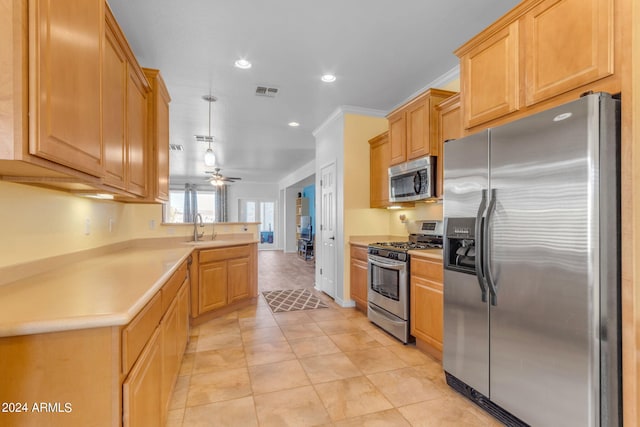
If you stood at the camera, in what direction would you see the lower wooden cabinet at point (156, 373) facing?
facing to the right of the viewer

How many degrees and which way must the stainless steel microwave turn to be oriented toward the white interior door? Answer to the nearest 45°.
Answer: approximately 90° to its right

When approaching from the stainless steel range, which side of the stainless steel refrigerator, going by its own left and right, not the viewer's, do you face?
right

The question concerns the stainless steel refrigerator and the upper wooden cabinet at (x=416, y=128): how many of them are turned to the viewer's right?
0

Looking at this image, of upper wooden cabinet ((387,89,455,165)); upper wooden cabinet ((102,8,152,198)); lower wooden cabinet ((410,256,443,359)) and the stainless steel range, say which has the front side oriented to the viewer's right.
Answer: upper wooden cabinet ((102,8,152,198))

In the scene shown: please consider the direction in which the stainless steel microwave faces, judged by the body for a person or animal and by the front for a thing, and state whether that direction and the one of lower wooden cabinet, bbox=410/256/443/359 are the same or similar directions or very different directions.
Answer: same or similar directions

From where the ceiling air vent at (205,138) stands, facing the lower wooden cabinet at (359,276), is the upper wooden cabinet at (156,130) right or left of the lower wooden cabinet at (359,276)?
right

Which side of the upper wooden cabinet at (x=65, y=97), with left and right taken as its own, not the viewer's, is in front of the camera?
right

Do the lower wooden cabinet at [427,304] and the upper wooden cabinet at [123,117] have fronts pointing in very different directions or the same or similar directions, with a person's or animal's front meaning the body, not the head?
very different directions

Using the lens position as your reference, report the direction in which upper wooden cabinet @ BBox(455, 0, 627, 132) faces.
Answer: facing the viewer and to the left of the viewer

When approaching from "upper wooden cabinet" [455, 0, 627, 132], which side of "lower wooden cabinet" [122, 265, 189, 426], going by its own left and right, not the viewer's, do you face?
front

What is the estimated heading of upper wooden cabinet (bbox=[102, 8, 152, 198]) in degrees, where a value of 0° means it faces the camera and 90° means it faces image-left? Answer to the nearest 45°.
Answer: approximately 270°

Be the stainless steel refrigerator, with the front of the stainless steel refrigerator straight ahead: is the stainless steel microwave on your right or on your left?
on your right

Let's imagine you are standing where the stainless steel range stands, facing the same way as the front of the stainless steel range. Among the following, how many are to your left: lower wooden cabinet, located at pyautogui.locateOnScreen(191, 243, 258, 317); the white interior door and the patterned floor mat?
0

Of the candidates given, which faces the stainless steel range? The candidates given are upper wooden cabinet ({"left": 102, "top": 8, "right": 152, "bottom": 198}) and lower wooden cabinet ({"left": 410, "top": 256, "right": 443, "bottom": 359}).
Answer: the upper wooden cabinet

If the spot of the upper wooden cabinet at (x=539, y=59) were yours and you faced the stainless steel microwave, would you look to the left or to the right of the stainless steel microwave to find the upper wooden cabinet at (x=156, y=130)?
left
